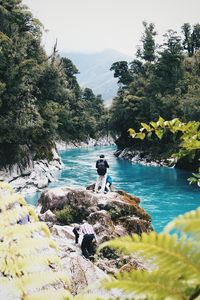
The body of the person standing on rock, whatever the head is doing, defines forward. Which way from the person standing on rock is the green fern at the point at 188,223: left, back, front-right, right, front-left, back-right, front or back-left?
back

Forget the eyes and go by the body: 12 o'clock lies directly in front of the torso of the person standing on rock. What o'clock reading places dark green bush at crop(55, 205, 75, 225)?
The dark green bush is roughly at 8 o'clock from the person standing on rock.

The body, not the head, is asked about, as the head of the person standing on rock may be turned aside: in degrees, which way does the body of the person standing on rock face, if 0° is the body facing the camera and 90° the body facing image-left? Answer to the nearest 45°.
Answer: approximately 180°
